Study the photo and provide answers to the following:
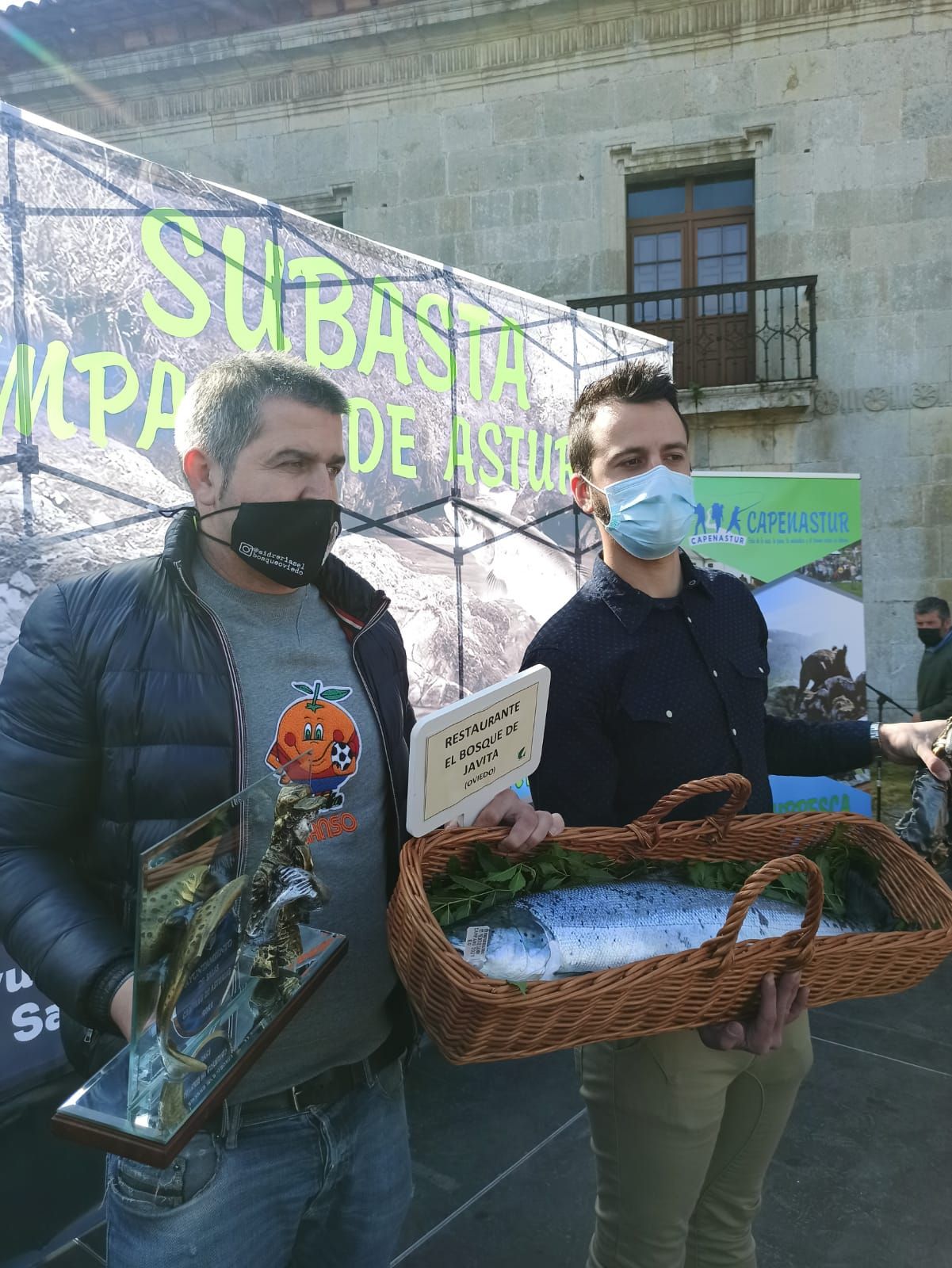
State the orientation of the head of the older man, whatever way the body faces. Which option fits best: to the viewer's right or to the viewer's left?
to the viewer's right

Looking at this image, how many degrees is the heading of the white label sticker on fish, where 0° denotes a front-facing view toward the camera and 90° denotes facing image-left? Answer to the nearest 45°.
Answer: approximately 0°

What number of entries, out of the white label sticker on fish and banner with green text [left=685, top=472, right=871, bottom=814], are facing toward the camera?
2

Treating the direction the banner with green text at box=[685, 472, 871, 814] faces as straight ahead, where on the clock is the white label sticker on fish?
The white label sticker on fish is roughly at 12 o'clock from the banner with green text.

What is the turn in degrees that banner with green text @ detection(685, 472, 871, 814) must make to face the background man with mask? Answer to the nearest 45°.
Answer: approximately 135° to its left

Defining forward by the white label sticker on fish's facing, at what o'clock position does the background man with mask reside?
The background man with mask is roughly at 7 o'clock from the white label sticker on fish.

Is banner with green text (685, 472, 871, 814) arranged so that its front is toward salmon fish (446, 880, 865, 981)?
yes
